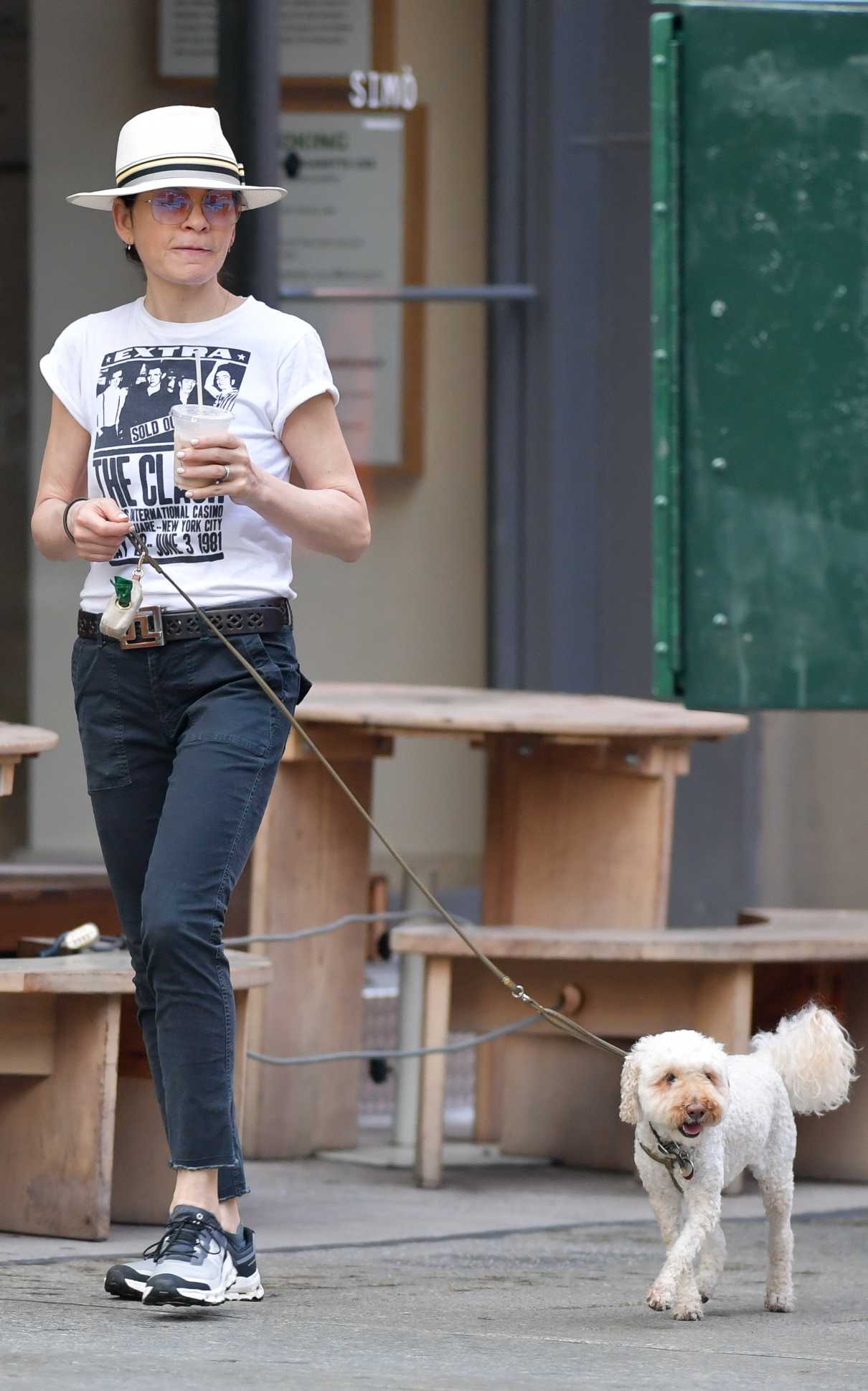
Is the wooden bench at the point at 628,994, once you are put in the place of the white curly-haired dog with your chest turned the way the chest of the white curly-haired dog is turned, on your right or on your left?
on your right

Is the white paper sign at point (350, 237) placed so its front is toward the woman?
yes

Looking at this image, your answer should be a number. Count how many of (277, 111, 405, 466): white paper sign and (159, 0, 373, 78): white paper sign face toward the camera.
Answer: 2

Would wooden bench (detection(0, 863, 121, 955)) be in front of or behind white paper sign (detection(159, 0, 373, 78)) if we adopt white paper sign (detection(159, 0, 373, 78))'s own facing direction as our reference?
in front

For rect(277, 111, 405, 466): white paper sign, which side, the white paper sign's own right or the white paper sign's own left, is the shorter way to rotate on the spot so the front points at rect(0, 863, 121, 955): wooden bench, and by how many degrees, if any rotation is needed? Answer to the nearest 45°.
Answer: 0° — it already faces it

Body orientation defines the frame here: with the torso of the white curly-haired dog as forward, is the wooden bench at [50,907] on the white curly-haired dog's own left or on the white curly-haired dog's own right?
on the white curly-haired dog's own right

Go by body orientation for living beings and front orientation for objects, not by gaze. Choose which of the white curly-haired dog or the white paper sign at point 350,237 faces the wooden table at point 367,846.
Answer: the white paper sign

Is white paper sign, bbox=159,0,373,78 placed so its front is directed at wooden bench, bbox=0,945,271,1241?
yes

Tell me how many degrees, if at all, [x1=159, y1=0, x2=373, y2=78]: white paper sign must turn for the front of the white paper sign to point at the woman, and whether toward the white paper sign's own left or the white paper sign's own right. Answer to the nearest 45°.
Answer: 0° — it already faces them

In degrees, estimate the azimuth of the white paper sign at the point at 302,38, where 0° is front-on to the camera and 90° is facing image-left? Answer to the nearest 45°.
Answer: approximately 0°
